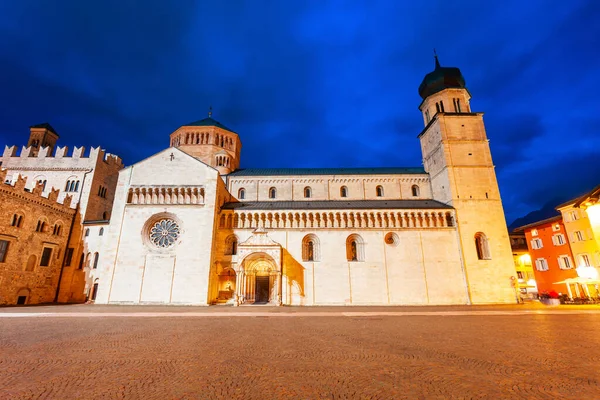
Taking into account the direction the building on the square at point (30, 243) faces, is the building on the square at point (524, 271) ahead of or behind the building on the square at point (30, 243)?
ahead

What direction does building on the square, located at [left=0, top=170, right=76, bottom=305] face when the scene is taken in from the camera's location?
facing the viewer and to the right of the viewer
